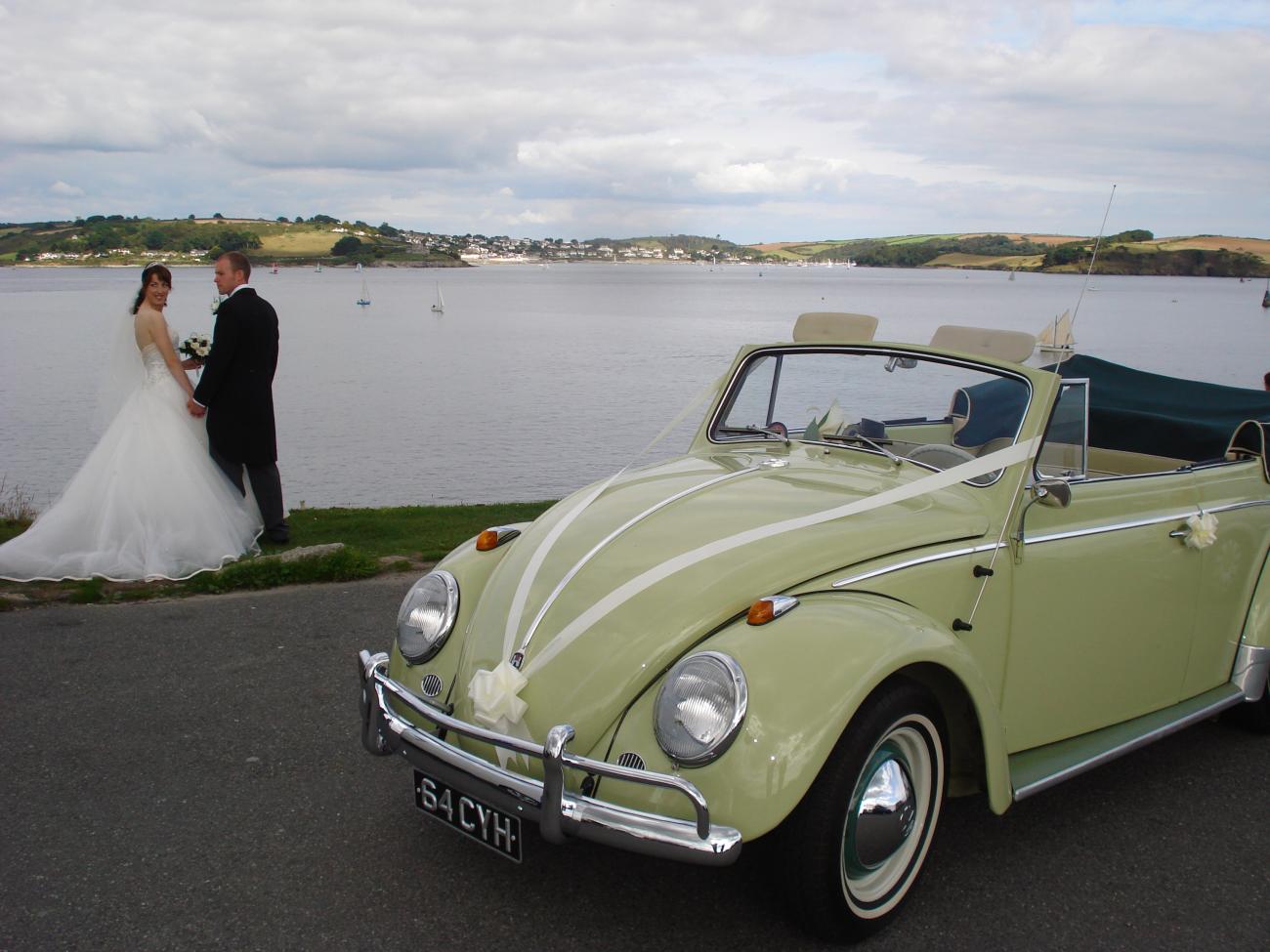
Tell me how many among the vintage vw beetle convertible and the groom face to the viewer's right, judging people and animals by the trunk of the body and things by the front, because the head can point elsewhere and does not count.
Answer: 0

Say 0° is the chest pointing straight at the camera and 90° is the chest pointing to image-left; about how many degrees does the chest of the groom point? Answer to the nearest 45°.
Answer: approximately 135°

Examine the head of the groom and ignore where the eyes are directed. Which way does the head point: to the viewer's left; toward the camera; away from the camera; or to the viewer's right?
to the viewer's left

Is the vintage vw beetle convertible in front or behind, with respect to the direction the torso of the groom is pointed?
behind

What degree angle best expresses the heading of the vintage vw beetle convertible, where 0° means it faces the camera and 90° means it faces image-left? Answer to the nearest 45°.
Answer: approximately 45°

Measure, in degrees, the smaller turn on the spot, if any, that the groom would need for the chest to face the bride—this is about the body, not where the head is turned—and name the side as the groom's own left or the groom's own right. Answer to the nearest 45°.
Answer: approximately 90° to the groom's own left

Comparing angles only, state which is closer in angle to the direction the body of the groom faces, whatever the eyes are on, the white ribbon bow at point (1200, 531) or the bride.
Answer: the bride

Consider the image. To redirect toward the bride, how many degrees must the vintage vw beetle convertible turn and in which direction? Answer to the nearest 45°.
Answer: approximately 90° to its right

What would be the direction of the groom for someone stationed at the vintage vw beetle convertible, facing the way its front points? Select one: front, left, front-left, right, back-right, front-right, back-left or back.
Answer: right
